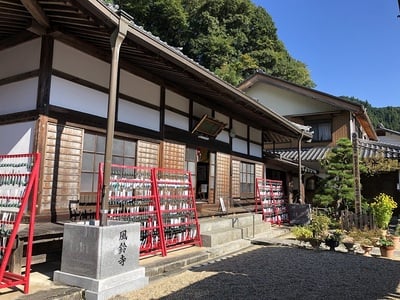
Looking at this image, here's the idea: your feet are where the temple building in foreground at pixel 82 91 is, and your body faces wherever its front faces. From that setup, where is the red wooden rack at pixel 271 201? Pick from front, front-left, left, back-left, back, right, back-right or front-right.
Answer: left

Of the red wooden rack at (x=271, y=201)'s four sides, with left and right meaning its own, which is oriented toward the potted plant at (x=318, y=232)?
front

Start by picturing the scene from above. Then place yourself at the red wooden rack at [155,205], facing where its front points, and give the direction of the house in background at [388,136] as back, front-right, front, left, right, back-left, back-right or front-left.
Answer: left

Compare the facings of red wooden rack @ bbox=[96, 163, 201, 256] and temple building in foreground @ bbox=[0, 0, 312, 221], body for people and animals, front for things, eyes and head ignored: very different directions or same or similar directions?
same or similar directions

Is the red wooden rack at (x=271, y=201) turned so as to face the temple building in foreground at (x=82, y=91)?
no

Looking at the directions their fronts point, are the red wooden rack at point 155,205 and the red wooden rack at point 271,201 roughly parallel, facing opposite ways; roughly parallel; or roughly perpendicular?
roughly parallel

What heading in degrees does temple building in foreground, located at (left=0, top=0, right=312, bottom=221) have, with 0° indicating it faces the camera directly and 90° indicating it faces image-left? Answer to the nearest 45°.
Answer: approximately 315°

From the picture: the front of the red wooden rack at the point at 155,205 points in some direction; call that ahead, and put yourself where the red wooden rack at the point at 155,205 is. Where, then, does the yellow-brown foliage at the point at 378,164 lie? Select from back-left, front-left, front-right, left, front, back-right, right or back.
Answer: left

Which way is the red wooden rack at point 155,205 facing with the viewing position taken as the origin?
facing the viewer and to the right of the viewer

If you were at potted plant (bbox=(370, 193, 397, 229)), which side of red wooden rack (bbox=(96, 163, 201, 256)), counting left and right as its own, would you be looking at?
left

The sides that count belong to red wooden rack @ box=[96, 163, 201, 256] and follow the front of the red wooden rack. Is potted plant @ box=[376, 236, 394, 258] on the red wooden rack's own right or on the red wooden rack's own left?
on the red wooden rack's own left

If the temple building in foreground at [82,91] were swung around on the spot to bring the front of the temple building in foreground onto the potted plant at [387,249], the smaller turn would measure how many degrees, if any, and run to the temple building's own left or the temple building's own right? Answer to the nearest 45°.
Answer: approximately 45° to the temple building's own left

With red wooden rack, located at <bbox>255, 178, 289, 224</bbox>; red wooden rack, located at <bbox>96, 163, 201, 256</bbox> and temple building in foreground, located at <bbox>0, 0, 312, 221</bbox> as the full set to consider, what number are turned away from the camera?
0

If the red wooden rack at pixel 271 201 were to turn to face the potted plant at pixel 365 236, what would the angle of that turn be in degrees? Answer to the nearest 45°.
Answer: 0° — it already faces it

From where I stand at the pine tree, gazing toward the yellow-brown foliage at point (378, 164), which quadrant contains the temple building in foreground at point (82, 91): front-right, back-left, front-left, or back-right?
back-right

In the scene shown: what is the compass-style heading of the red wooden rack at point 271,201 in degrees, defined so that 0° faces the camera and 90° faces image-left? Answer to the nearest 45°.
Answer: approximately 315°

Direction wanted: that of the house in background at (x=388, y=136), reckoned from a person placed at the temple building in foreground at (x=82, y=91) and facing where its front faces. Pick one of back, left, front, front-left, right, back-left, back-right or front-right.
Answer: left
